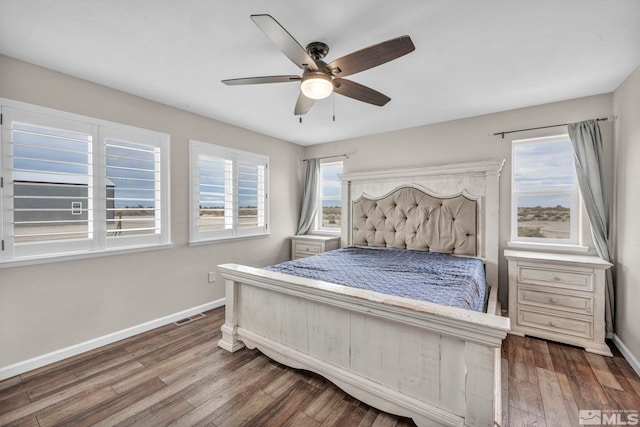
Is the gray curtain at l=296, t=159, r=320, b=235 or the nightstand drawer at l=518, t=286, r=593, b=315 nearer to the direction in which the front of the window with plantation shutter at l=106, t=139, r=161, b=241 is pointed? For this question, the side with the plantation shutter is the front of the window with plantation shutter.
the nightstand drawer

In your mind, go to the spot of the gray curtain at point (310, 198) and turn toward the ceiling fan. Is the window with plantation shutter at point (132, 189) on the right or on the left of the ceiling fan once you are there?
right

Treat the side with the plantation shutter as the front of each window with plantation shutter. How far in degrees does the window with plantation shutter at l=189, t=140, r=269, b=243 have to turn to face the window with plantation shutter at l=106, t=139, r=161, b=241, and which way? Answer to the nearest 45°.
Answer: approximately 90° to its right

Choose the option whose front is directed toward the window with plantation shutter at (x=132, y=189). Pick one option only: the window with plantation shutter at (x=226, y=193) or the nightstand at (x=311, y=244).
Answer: the nightstand

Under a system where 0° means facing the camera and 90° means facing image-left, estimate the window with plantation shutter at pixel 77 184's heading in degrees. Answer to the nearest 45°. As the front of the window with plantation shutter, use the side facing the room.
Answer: approximately 315°

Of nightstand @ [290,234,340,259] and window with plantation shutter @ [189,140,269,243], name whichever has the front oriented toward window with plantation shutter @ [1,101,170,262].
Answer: the nightstand

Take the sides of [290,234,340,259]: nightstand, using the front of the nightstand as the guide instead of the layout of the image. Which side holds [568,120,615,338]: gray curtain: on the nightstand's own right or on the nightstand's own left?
on the nightstand's own left

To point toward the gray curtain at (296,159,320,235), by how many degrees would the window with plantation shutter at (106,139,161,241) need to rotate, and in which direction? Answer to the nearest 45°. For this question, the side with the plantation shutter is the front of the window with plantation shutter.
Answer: approximately 45° to its left

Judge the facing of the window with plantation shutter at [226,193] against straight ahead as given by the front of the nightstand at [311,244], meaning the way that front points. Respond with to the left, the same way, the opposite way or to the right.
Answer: to the left

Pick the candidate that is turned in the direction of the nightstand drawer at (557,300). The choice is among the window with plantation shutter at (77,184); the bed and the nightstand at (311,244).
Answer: the window with plantation shutter
